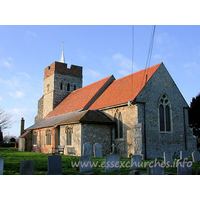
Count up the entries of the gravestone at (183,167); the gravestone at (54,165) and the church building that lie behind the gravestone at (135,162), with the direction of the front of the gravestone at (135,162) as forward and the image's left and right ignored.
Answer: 1

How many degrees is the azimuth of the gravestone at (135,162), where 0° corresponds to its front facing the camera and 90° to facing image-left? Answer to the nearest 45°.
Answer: approximately 0°

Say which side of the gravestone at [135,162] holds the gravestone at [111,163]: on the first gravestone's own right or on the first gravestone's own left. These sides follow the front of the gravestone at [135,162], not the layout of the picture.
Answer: on the first gravestone's own right

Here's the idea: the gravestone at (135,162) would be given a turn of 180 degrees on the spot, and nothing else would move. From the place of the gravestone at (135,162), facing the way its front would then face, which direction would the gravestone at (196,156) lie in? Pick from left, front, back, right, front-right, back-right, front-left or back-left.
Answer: front-right

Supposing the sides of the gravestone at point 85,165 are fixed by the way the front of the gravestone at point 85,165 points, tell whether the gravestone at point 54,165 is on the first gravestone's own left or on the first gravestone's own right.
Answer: on the first gravestone's own right
